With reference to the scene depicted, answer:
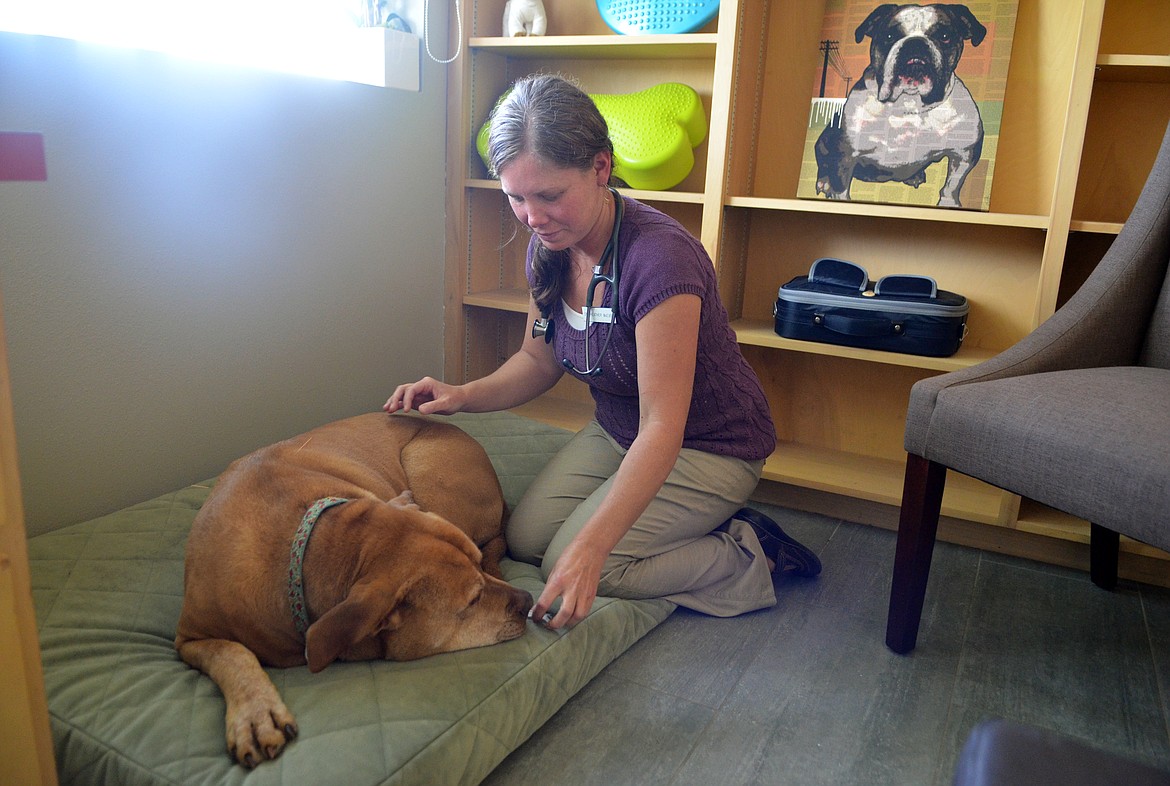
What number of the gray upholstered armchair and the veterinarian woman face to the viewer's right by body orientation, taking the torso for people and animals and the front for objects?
0

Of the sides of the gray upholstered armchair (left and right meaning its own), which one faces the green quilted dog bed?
front

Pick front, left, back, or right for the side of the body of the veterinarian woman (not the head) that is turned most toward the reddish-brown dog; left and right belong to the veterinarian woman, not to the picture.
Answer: front

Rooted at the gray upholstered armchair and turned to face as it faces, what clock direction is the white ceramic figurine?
The white ceramic figurine is roughly at 2 o'clock from the gray upholstered armchair.

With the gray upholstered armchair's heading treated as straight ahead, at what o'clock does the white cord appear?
The white cord is roughly at 2 o'clock from the gray upholstered armchair.

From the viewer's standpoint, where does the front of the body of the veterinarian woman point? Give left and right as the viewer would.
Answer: facing the viewer and to the left of the viewer

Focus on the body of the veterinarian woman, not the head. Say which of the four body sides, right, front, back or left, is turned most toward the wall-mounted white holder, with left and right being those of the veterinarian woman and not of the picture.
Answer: right

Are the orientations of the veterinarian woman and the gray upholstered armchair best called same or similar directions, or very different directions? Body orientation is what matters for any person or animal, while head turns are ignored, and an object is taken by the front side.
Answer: same or similar directions

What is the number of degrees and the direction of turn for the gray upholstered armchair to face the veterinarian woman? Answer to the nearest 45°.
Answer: approximately 45° to its right

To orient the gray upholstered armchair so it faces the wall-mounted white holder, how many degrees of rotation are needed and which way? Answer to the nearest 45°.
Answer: approximately 45° to its right

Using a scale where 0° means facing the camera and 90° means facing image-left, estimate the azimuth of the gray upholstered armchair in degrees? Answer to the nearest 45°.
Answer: approximately 45°

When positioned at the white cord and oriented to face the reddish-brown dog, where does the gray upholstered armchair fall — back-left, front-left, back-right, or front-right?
front-left

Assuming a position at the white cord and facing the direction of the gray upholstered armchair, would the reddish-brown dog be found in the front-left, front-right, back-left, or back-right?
front-right

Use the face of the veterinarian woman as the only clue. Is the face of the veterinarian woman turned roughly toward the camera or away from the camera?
toward the camera

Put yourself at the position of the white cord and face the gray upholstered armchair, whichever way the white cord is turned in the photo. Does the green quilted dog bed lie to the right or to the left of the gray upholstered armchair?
right
